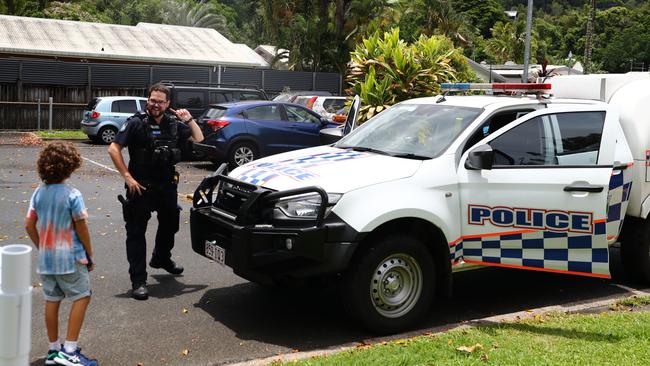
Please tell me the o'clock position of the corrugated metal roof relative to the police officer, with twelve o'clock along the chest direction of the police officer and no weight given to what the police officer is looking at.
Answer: The corrugated metal roof is roughly at 6 o'clock from the police officer.

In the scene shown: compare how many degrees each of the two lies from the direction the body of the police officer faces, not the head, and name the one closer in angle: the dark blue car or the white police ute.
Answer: the white police ute

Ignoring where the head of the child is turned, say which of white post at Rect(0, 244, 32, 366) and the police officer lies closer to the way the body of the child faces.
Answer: the police officer

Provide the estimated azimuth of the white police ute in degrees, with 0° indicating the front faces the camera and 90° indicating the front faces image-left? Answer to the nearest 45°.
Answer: approximately 45°

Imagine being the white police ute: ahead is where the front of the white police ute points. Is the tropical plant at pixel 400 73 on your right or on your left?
on your right

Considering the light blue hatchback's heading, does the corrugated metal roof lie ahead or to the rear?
ahead

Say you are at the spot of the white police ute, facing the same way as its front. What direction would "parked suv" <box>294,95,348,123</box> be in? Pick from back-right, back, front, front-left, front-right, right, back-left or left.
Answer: back-right

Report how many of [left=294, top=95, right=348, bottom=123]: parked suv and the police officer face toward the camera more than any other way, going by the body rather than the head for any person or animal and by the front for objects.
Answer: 1

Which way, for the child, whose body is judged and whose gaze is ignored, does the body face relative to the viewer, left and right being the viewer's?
facing away from the viewer and to the right of the viewer

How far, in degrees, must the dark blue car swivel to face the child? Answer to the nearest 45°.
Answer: approximately 135° to its right
